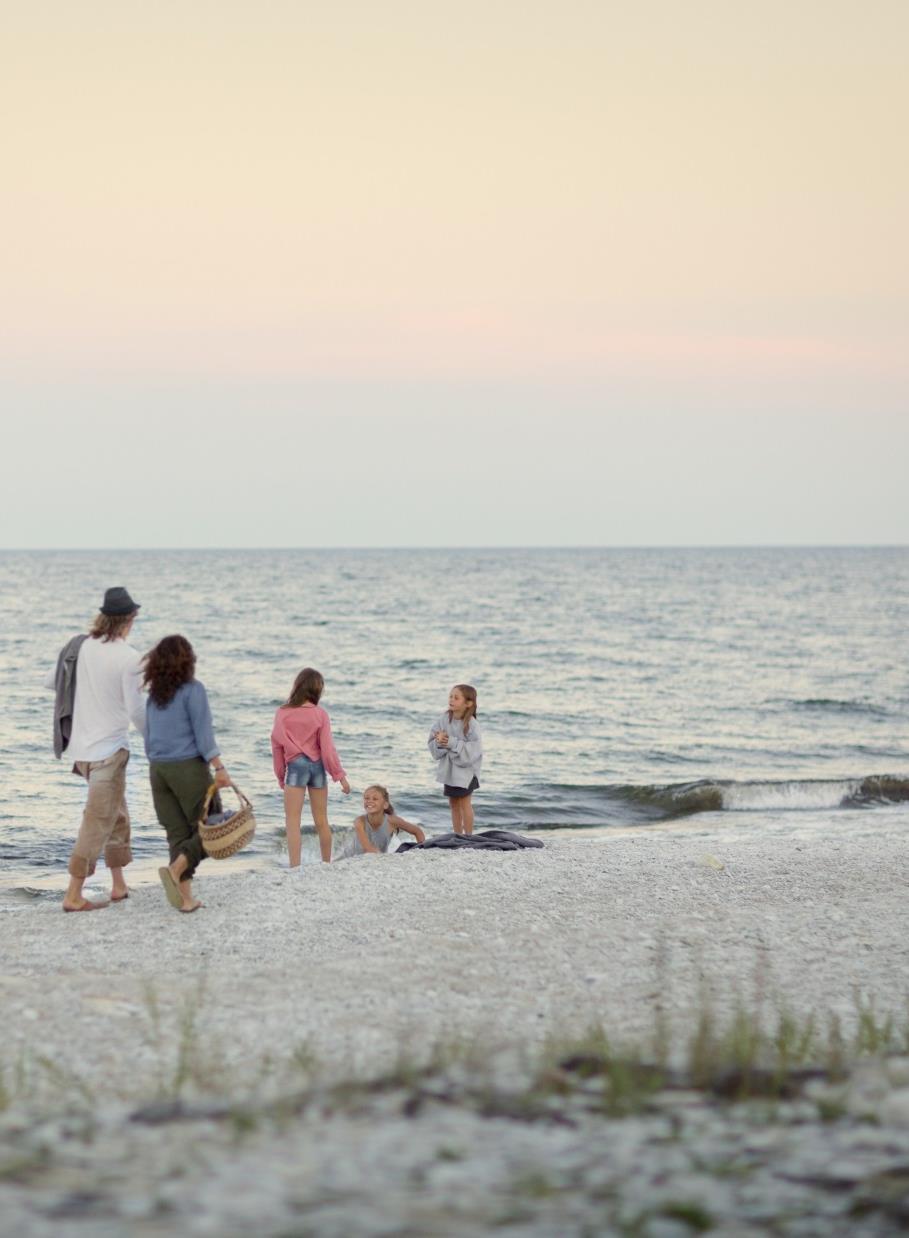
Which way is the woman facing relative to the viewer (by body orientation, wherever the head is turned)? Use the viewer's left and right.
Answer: facing away from the viewer and to the right of the viewer

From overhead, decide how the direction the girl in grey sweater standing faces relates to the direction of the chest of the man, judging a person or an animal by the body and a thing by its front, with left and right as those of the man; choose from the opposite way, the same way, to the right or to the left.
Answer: the opposite way

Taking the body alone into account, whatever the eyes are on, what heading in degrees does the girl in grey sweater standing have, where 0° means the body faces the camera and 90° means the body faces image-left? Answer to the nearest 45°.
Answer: approximately 45°

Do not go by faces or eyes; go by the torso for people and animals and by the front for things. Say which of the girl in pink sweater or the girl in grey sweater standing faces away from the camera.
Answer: the girl in pink sweater

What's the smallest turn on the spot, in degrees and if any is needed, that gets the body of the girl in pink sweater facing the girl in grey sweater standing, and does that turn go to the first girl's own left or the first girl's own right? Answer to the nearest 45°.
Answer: approximately 45° to the first girl's own right

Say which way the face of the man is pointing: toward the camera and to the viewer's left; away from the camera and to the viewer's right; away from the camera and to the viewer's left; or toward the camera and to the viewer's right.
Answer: away from the camera and to the viewer's right

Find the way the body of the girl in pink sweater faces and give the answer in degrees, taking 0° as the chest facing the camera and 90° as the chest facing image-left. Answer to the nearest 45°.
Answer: approximately 180°

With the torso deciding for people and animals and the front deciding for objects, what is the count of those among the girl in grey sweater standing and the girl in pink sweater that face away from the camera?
1

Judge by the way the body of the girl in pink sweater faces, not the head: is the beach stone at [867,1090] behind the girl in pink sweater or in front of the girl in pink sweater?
behind

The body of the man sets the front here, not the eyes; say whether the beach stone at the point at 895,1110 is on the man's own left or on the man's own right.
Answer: on the man's own right

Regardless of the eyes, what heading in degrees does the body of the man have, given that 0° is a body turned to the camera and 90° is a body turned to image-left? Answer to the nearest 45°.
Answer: approximately 225°

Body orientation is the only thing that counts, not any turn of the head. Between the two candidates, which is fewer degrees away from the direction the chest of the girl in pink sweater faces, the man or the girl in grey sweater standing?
the girl in grey sweater standing
